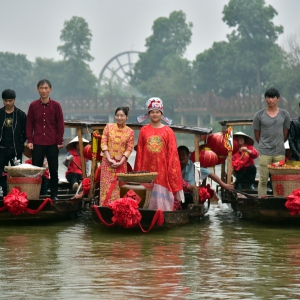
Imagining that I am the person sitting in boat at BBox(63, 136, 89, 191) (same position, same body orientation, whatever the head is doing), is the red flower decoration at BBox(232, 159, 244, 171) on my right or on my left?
on my left

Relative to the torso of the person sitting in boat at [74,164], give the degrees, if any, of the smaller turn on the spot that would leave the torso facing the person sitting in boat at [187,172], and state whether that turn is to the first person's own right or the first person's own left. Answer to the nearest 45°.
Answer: approximately 45° to the first person's own left

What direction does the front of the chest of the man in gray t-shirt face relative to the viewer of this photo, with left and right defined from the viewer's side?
facing the viewer

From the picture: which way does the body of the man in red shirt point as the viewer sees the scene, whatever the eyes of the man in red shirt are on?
toward the camera

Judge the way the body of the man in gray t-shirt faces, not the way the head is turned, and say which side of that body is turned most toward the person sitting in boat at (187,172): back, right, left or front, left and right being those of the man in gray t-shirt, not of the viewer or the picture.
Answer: right

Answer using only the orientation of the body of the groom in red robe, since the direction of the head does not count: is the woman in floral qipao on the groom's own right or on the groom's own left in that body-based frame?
on the groom's own right

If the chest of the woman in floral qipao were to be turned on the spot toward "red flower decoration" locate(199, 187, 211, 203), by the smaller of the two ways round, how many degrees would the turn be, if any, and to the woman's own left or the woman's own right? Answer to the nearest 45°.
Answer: approximately 135° to the woman's own left

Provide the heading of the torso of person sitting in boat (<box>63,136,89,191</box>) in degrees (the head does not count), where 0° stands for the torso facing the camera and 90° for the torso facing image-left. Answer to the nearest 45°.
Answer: approximately 0°

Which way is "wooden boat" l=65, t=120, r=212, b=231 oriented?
toward the camera

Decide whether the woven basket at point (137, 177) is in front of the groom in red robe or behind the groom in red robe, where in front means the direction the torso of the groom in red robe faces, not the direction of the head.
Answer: in front
